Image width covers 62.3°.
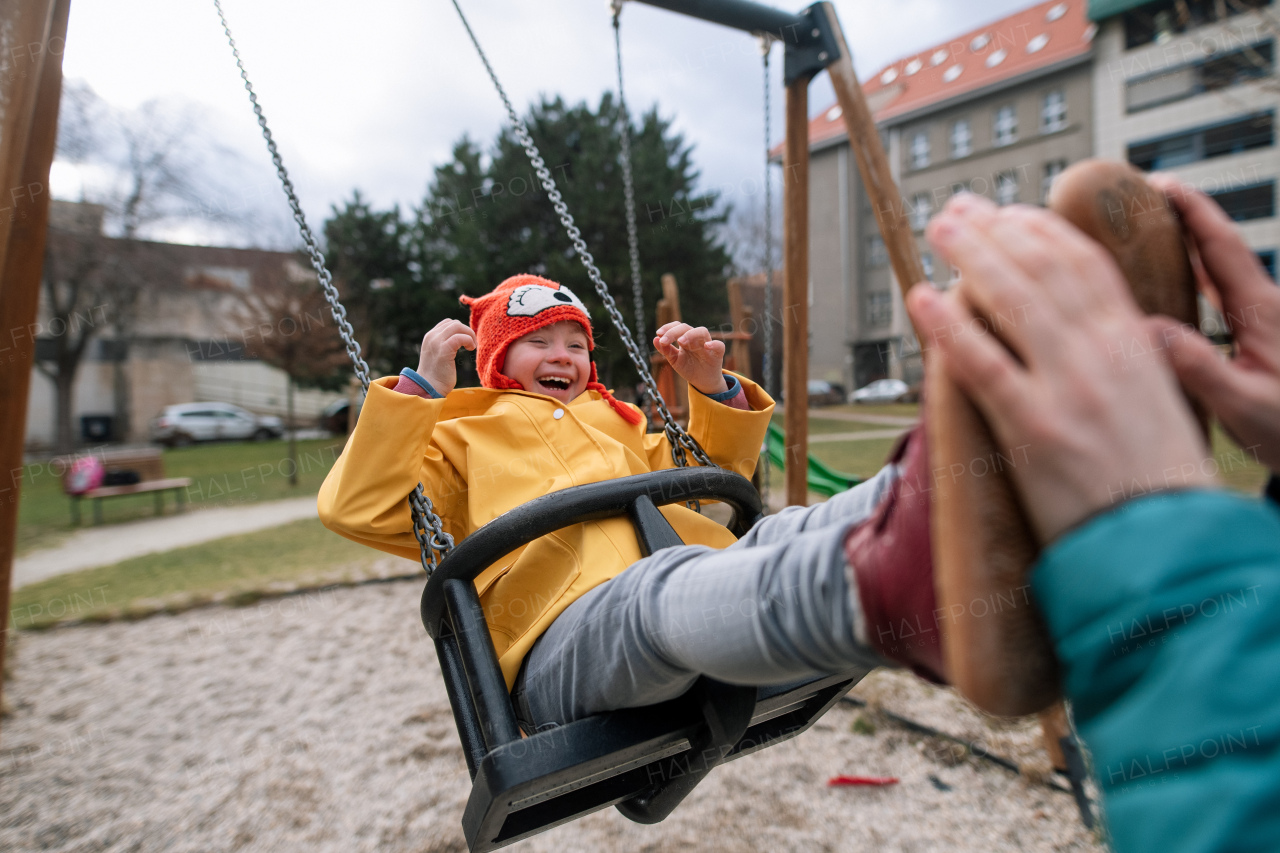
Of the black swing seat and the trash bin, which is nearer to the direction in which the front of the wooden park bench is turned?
the black swing seat

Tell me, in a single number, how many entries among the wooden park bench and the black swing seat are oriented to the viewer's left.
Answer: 0

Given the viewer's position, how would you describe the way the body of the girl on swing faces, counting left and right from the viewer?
facing the viewer and to the right of the viewer

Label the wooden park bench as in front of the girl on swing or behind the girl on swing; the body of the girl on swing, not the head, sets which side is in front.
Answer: behind

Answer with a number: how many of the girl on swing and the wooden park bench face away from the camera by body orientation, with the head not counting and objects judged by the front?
0

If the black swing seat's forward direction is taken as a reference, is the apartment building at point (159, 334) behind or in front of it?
behind

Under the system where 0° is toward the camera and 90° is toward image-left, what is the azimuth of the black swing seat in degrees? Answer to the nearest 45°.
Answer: approximately 315°

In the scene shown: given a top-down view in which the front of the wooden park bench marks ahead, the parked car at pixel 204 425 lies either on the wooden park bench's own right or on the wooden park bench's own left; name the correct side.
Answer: on the wooden park bench's own left

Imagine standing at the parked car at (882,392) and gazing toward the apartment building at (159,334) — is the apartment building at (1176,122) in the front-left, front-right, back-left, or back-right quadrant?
back-left

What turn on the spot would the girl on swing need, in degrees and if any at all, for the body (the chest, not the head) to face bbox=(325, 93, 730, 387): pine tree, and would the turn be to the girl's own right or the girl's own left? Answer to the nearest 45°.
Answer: approximately 135° to the girl's own left

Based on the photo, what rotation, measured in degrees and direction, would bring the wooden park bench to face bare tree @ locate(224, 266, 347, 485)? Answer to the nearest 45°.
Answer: approximately 90° to its left

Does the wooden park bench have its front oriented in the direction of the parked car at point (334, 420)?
no

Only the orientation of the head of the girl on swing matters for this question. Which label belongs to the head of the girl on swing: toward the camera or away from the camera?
toward the camera

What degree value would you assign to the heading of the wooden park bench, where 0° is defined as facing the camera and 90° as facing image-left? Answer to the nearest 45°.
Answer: approximately 315°

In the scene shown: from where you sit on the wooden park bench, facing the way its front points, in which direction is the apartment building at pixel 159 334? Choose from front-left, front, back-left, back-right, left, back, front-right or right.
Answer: back-left

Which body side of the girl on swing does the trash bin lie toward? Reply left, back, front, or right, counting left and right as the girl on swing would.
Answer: back

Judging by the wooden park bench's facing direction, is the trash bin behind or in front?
behind
